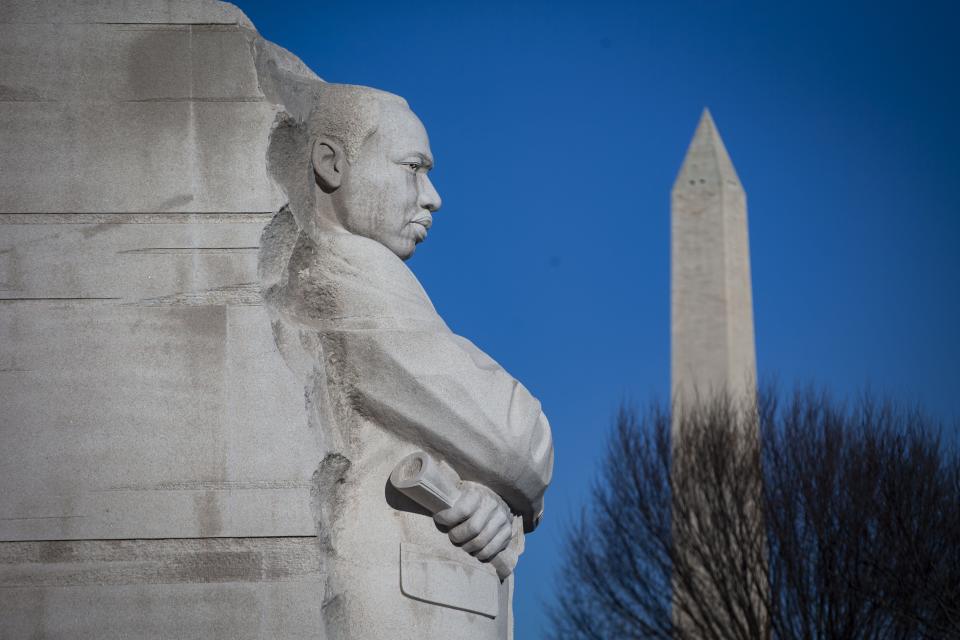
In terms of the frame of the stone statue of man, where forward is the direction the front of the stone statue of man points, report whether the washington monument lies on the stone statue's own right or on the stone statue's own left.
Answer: on the stone statue's own left

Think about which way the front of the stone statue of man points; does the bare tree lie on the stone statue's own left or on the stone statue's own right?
on the stone statue's own left

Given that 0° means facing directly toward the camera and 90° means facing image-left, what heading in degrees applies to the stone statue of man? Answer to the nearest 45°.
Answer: approximately 270°
